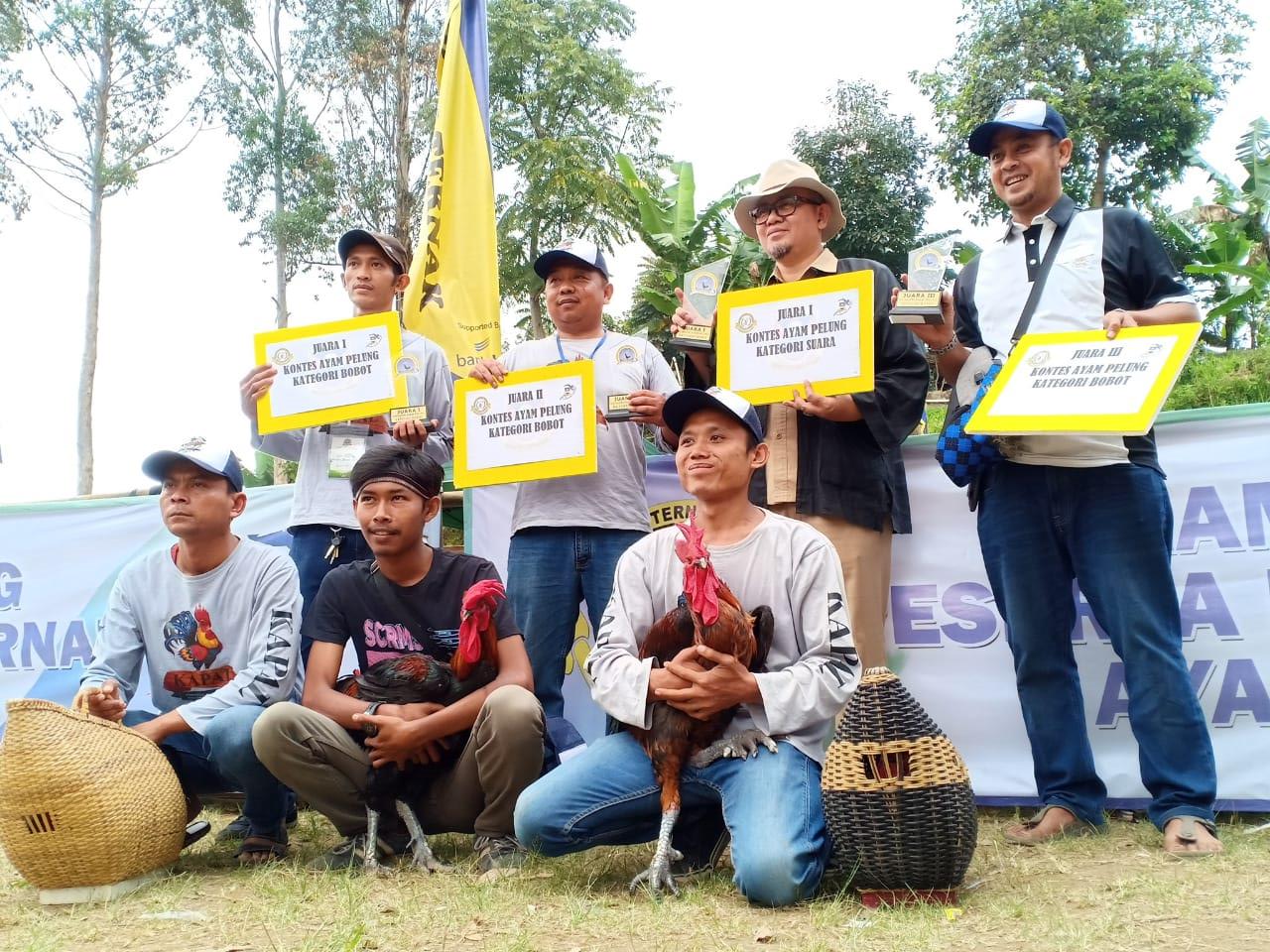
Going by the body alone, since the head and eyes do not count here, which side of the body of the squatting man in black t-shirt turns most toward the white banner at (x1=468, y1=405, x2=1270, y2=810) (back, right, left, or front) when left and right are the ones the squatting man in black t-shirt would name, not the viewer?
left

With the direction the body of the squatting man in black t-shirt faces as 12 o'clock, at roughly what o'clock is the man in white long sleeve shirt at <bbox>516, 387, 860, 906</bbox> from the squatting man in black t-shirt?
The man in white long sleeve shirt is roughly at 10 o'clock from the squatting man in black t-shirt.

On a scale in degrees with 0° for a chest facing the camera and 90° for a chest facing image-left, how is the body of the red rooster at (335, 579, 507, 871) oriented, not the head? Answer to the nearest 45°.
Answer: approximately 270°

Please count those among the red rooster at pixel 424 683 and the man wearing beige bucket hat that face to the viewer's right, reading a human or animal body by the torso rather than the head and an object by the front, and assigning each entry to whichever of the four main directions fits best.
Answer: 1

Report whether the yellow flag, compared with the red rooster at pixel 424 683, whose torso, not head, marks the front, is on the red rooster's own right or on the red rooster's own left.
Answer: on the red rooster's own left

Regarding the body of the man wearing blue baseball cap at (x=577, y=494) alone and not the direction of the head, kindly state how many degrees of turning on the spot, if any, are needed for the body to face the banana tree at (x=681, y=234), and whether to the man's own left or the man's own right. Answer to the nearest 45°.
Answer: approximately 180°

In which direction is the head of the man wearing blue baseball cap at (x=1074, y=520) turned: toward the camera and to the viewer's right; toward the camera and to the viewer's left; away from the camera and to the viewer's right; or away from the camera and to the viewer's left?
toward the camera and to the viewer's left

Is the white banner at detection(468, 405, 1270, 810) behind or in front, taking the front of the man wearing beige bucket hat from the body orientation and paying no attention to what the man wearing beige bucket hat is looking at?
behind

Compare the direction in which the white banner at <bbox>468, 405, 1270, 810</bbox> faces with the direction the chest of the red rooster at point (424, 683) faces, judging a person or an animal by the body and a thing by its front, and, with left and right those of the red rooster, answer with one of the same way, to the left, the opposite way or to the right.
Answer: to the right

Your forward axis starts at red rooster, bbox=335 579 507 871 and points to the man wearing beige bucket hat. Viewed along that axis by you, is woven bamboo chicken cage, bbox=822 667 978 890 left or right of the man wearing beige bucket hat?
right

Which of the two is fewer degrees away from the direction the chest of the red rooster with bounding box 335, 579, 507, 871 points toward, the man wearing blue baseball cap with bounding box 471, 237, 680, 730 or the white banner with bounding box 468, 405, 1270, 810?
the white banner

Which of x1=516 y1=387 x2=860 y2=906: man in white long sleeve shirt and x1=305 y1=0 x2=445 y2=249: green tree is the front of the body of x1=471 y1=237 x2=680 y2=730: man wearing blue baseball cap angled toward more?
the man in white long sleeve shirt

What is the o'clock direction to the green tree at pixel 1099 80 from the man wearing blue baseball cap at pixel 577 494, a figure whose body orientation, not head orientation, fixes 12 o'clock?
The green tree is roughly at 7 o'clock from the man wearing blue baseball cap.

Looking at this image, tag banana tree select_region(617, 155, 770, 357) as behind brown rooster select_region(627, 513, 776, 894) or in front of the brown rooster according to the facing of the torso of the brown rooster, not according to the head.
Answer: behind

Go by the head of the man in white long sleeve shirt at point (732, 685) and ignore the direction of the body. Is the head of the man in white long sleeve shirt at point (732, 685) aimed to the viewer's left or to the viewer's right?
to the viewer's left

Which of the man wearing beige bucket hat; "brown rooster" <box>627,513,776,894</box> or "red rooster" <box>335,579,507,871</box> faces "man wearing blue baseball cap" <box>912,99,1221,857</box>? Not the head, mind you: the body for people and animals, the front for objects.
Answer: the red rooster
